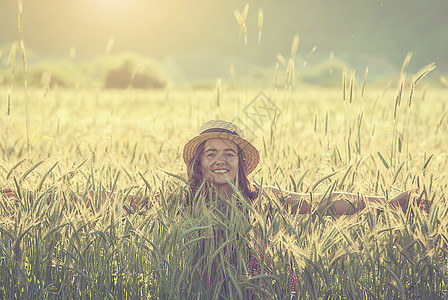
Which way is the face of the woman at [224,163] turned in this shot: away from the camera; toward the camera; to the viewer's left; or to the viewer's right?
toward the camera

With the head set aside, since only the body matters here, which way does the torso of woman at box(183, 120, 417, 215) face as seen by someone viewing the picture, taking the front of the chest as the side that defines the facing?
toward the camera
